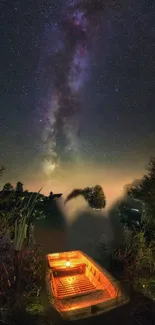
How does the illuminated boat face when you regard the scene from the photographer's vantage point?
facing the viewer and to the right of the viewer
